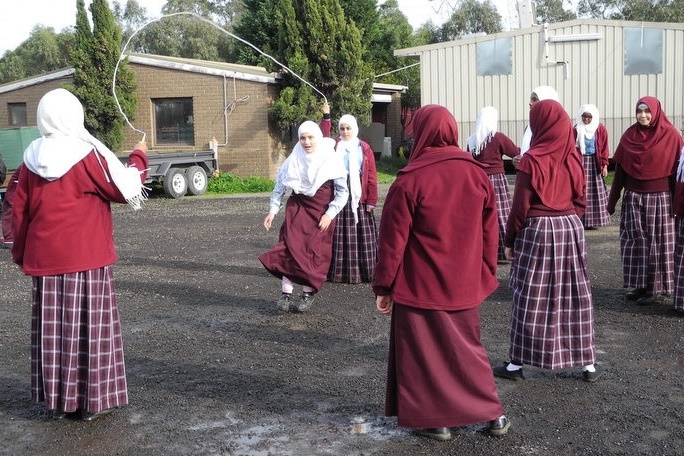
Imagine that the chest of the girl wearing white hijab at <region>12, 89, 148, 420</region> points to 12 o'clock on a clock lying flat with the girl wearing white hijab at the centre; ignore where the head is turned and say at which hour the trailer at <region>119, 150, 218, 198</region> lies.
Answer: The trailer is roughly at 11 o'clock from the girl wearing white hijab.

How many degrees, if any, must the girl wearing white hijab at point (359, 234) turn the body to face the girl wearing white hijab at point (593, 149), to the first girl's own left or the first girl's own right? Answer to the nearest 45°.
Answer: approximately 180°

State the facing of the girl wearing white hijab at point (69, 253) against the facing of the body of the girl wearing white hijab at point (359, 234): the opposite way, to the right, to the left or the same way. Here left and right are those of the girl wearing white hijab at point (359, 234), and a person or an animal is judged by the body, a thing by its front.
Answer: the opposite way

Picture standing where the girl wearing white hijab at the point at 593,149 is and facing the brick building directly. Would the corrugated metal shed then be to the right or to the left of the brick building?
right

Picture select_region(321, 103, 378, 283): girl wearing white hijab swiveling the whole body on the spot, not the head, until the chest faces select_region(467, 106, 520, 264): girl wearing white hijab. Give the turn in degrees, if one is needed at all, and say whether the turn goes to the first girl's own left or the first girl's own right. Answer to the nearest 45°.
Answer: approximately 135° to the first girl's own left

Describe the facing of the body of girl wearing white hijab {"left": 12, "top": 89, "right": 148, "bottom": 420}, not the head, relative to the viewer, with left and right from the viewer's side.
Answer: facing away from the viewer and to the right of the viewer

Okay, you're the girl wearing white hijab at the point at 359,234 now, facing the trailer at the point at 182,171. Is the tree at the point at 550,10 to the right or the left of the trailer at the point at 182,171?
right

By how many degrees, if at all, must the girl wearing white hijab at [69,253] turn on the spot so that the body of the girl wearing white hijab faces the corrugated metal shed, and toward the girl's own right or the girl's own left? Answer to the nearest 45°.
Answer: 0° — they already face it
